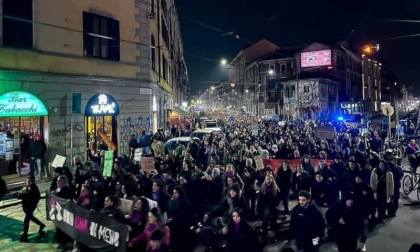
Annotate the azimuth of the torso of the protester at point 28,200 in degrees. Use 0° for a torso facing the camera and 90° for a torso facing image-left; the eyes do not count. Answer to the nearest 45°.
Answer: approximately 45°

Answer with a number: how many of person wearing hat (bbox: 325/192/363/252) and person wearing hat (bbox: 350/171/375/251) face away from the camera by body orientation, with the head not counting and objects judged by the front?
0

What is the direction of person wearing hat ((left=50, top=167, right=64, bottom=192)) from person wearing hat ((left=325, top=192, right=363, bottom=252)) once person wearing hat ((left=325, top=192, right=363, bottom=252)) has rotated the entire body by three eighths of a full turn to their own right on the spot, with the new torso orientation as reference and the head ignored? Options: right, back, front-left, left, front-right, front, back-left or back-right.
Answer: front-left

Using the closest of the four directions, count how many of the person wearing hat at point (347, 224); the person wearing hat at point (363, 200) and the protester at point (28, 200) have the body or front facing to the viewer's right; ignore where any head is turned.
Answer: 0

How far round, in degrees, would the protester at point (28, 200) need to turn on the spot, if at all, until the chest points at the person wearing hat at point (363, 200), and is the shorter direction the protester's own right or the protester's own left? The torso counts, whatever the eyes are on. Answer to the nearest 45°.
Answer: approximately 90° to the protester's own left

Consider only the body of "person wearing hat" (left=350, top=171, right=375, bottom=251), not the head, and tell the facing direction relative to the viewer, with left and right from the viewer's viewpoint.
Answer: facing the viewer and to the left of the viewer

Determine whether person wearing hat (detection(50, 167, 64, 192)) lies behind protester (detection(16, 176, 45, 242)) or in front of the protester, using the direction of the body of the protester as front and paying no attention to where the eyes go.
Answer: behind

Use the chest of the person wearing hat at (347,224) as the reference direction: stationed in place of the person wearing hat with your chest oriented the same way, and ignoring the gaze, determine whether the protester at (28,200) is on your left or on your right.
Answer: on your right

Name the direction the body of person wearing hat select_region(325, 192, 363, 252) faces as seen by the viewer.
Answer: toward the camera

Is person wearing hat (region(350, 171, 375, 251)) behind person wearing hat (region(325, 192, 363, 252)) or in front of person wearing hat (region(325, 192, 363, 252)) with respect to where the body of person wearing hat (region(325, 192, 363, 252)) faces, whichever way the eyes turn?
behind

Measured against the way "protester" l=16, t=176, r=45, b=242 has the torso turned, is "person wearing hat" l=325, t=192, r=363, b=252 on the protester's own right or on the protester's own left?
on the protester's own left

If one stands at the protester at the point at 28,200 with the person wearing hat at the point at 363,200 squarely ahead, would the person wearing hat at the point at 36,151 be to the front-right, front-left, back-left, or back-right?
back-left
